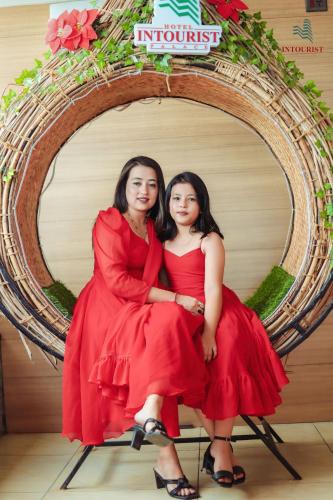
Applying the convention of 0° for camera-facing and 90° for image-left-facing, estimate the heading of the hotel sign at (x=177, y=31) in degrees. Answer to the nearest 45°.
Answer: approximately 0°

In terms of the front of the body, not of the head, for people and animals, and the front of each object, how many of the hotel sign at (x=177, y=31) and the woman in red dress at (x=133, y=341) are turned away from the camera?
0

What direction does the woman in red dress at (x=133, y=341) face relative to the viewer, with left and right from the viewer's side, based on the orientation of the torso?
facing the viewer and to the right of the viewer
